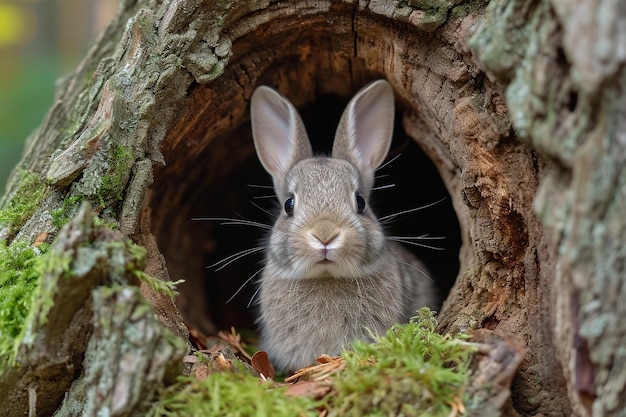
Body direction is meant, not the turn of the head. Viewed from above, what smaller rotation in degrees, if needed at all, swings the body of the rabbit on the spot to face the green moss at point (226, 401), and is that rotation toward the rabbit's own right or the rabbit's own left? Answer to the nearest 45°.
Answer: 0° — it already faces it

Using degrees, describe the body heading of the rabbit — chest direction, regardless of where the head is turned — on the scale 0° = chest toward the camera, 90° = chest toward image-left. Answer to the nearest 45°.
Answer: approximately 0°

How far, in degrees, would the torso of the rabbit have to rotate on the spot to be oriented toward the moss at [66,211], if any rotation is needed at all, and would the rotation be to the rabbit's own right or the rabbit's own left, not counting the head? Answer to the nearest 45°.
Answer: approximately 45° to the rabbit's own right

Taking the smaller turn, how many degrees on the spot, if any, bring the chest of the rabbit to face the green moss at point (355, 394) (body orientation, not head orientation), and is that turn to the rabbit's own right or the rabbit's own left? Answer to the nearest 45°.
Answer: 0° — it already faces it

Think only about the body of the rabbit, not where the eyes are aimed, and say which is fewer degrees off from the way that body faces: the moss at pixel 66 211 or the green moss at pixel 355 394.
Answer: the green moss

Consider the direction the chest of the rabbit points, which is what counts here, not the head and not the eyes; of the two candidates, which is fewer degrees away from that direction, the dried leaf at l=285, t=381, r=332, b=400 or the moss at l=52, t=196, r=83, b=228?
the dried leaf

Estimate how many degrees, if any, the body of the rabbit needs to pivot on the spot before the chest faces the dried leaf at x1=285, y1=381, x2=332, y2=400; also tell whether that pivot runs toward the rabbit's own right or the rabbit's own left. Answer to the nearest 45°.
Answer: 0° — it already faces it
